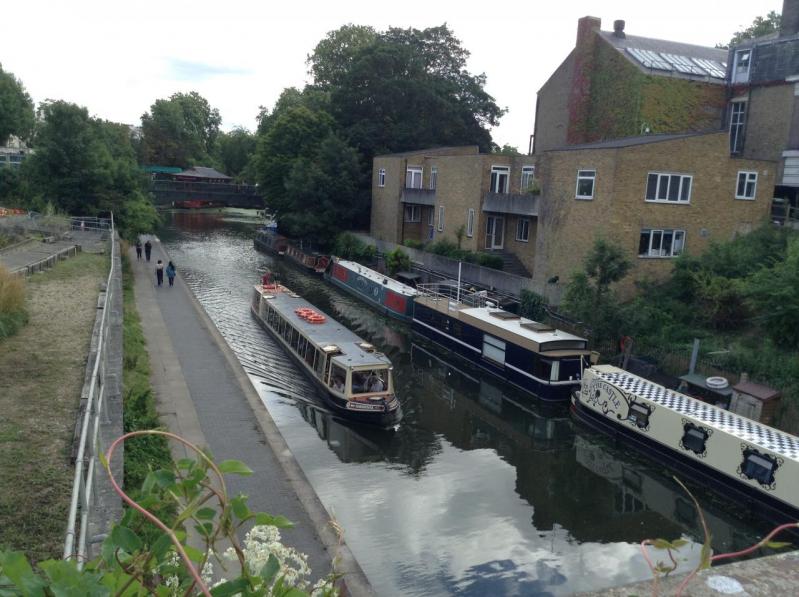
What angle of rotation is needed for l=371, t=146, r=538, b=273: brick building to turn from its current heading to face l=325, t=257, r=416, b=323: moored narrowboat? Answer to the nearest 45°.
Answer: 0° — it already faces it

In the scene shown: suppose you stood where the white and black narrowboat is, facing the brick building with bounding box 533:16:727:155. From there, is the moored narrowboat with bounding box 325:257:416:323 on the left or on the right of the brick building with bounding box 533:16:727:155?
left

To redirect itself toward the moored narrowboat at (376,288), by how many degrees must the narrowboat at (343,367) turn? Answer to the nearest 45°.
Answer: approximately 135° to its left

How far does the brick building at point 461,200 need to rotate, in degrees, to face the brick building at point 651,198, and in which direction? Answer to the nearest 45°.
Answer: approximately 90° to its left

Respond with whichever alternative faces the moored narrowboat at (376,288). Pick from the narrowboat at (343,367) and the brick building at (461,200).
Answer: the brick building
